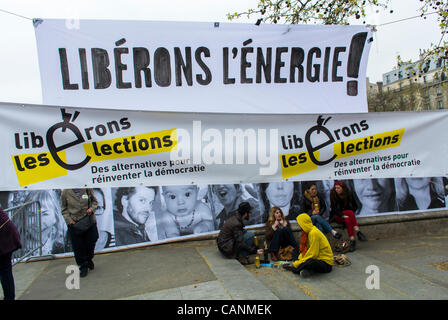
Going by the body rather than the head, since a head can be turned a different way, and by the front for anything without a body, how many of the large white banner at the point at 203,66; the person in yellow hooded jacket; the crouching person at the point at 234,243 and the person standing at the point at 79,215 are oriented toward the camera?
2

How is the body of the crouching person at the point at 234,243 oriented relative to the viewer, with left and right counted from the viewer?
facing to the right of the viewer

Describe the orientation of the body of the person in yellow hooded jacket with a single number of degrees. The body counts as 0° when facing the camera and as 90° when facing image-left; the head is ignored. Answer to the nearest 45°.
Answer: approximately 90°

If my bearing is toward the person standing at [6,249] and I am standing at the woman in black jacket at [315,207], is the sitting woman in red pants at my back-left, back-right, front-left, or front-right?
back-left

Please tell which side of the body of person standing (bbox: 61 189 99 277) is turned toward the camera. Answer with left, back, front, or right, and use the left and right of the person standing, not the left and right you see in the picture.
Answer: front

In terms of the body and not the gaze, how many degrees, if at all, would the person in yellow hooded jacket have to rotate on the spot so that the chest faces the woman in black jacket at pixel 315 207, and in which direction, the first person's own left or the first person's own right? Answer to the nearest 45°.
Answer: approximately 90° to the first person's own right

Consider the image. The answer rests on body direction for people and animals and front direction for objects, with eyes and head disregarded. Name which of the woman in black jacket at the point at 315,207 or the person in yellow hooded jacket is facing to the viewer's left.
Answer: the person in yellow hooded jacket

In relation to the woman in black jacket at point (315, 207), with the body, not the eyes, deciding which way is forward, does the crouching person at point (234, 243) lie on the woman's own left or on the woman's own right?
on the woman's own right

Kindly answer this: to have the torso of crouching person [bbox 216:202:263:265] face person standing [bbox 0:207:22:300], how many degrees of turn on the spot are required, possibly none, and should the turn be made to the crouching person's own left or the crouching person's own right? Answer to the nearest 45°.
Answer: approximately 135° to the crouching person's own right

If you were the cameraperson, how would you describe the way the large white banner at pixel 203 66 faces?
facing the viewer
